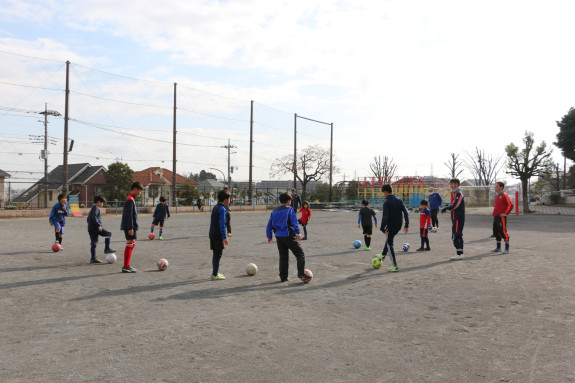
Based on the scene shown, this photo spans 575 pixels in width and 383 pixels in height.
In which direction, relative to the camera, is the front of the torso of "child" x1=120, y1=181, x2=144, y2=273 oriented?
to the viewer's right

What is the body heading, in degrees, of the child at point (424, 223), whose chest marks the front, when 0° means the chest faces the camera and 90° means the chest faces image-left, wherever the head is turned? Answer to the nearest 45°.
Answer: approximately 45°

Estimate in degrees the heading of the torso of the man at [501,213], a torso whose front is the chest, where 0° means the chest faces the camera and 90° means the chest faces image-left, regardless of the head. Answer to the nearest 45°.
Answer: approximately 45°

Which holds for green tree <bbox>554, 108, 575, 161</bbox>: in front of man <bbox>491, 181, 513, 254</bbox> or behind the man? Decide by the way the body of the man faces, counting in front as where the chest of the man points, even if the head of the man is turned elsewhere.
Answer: behind

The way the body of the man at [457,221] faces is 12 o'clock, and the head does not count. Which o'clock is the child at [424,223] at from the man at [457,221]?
the child at [424,223] is roughly at 2 o'clock from the man at [457,221].

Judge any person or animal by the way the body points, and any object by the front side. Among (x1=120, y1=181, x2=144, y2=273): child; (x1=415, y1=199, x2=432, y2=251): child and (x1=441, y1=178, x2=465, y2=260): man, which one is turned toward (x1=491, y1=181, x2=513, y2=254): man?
(x1=120, y1=181, x2=144, y2=273): child

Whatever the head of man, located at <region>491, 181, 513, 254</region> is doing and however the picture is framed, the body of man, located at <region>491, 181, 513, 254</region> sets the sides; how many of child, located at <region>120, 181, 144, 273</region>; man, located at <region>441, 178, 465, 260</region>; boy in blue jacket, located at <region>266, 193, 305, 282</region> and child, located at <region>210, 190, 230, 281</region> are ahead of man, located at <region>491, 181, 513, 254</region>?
4

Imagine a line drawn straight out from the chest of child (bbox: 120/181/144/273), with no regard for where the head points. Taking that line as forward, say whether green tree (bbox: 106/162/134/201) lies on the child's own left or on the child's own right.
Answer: on the child's own left

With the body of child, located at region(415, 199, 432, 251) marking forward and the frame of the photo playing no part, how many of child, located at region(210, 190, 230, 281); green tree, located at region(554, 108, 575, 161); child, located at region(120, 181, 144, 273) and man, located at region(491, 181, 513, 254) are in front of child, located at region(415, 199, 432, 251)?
2

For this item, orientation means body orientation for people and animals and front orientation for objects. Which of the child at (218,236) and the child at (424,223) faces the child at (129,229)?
the child at (424,223)

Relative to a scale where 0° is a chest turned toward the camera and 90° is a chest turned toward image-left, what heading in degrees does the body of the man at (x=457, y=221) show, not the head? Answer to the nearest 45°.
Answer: approximately 90°

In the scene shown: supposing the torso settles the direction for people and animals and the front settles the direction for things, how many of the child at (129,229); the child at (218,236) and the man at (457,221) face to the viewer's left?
1

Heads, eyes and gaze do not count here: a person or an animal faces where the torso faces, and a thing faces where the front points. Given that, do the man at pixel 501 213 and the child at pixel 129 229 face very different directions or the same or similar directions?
very different directions

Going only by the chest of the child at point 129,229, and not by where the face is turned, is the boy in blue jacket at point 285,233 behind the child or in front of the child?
in front

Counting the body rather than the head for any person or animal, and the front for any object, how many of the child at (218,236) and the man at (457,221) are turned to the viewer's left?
1
